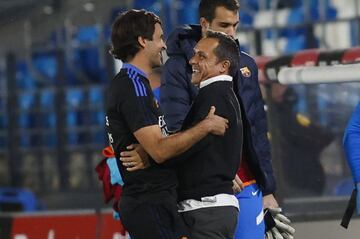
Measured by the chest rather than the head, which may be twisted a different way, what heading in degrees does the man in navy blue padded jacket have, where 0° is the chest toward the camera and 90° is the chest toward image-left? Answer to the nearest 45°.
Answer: approximately 315°

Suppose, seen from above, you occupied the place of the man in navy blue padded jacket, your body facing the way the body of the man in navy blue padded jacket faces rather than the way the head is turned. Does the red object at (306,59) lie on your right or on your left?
on your left
